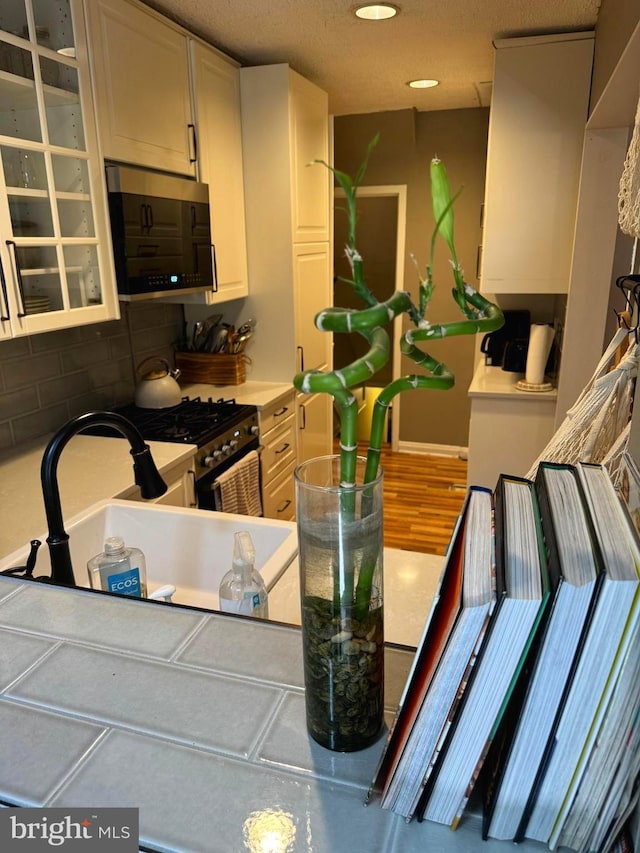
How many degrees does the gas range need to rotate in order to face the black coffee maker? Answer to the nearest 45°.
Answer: approximately 45° to its left

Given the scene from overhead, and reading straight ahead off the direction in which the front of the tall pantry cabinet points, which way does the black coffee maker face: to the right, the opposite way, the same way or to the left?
the opposite way

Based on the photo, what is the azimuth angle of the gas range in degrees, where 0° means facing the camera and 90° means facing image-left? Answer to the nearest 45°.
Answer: approximately 315°

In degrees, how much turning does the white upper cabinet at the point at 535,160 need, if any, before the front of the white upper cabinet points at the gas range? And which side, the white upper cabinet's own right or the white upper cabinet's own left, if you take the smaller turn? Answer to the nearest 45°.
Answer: approximately 45° to the white upper cabinet's own left

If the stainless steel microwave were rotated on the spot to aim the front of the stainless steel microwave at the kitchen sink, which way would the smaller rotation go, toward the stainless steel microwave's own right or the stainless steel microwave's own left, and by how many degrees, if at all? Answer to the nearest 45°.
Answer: approximately 45° to the stainless steel microwave's own right

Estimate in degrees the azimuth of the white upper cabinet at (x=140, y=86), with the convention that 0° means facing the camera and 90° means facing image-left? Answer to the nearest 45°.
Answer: approximately 315°

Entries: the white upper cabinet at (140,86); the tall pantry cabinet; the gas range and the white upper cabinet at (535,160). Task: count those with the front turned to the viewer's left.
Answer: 1

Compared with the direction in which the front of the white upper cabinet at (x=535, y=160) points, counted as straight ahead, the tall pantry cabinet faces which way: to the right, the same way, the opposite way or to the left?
the opposite way

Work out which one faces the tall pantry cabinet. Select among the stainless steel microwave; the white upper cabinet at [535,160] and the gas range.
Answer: the white upper cabinet

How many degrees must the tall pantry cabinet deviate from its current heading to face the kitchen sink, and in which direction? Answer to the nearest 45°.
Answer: approximately 45° to its right

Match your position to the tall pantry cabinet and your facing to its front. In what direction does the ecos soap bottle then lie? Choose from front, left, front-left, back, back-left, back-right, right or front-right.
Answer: front-right

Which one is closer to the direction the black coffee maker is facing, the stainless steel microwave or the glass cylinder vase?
the stainless steel microwave

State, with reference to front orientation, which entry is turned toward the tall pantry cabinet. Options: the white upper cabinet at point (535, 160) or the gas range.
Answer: the white upper cabinet

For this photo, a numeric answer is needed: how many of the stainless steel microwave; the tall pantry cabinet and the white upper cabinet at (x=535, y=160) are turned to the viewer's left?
1

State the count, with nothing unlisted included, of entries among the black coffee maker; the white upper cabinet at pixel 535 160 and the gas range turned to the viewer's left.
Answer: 2

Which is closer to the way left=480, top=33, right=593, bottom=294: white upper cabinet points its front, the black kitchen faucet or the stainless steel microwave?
the stainless steel microwave

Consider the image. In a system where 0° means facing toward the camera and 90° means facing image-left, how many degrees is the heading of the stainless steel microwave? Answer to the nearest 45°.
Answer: approximately 315°

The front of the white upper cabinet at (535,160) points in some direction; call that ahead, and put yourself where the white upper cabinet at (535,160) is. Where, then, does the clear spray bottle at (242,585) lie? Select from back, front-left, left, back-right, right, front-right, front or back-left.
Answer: left

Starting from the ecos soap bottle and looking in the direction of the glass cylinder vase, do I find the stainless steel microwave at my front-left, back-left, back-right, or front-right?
back-left

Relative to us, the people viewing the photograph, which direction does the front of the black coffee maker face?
facing to the left of the viewer

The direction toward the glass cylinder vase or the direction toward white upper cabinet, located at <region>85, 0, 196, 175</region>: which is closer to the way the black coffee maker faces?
the white upper cabinet
